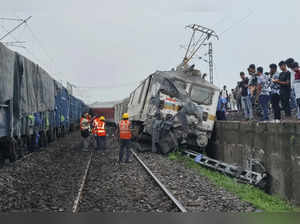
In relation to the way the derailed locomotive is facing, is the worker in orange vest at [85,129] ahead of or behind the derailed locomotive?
behind

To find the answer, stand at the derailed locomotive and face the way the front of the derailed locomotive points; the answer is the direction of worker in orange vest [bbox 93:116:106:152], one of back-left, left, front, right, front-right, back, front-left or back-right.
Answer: back-right

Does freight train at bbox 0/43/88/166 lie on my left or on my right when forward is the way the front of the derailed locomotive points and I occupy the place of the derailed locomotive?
on my right

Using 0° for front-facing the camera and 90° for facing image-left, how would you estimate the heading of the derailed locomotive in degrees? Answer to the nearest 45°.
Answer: approximately 315°

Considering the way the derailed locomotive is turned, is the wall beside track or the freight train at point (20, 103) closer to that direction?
the wall beside track
